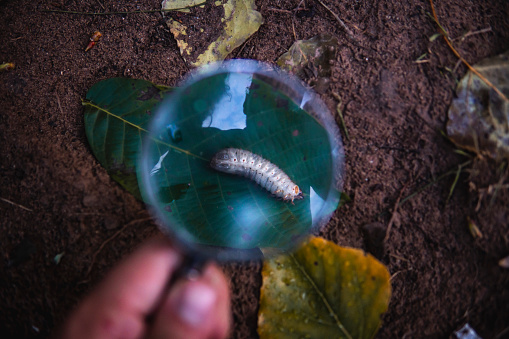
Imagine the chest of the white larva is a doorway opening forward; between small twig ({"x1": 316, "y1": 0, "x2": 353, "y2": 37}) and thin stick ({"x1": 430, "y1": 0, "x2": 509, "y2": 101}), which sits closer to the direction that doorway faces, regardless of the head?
the thin stick

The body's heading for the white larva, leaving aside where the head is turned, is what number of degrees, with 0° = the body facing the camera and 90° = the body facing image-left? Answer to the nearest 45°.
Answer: approximately 315°

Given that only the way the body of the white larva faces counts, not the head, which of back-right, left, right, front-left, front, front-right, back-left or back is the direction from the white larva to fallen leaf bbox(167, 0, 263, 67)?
back-left

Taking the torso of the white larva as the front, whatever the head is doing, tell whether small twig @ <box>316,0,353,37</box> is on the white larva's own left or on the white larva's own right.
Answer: on the white larva's own left

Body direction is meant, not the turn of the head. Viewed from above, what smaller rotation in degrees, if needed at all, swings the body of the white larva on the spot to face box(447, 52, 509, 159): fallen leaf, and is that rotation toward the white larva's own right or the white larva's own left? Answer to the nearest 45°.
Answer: approximately 45° to the white larva's own left

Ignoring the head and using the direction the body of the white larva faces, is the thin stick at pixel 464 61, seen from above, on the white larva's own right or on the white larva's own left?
on the white larva's own left

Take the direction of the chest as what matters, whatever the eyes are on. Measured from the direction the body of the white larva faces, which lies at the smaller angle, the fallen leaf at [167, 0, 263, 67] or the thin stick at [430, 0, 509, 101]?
the thin stick

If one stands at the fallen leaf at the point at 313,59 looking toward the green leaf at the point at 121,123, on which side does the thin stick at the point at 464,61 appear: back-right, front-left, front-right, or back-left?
back-left
